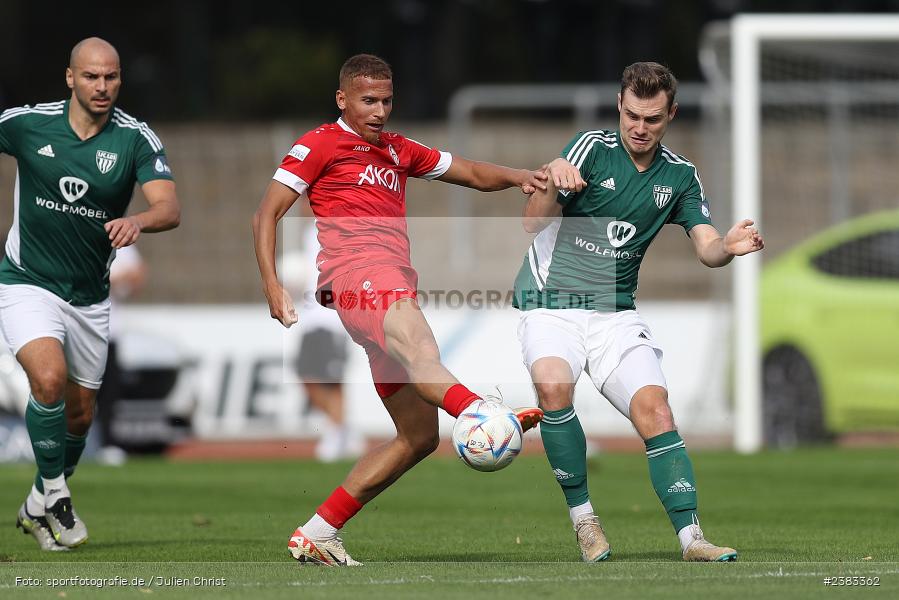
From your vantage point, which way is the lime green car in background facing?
to the viewer's right

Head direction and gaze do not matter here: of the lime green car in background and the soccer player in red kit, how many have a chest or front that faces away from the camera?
0

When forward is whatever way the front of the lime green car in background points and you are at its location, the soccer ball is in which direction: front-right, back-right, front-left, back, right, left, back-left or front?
right

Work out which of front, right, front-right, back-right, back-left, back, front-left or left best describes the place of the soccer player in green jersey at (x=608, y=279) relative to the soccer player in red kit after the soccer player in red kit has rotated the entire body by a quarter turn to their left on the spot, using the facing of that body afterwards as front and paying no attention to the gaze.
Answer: front-right

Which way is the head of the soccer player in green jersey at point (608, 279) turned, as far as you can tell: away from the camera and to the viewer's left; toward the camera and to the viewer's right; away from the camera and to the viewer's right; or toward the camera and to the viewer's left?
toward the camera and to the viewer's left

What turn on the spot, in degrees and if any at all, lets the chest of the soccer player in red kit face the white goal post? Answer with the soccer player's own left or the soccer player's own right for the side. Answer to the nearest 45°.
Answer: approximately 90° to the soccer player's own left

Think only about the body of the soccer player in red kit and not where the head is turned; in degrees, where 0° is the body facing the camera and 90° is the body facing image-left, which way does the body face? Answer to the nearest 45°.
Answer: approximately 315°

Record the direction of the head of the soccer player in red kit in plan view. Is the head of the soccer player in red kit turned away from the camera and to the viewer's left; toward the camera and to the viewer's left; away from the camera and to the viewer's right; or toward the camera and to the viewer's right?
toward the camera and to the viewer's right
